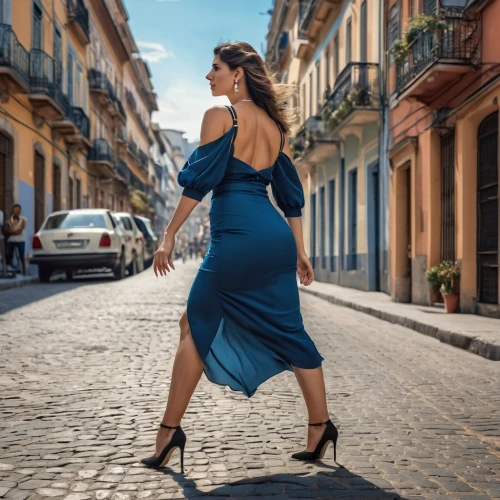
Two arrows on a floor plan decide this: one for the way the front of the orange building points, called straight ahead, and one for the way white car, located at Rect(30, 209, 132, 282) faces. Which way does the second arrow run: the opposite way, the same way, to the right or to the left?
to the right

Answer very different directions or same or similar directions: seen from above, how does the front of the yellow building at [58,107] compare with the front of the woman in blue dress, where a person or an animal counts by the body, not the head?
very different directions

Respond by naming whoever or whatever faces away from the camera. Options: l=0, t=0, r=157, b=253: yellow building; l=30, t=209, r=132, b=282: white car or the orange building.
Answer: the white car

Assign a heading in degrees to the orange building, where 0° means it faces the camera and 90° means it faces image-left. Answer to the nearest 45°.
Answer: approximately 45°

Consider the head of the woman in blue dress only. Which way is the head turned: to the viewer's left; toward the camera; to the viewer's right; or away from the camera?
to the viewer's left

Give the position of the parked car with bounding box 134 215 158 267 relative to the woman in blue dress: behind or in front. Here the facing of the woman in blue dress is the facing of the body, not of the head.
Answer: in front

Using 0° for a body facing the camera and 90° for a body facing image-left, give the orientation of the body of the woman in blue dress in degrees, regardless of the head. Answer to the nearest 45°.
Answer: approximately 135°

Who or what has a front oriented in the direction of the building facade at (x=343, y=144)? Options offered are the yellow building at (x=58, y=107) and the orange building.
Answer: the yellow building

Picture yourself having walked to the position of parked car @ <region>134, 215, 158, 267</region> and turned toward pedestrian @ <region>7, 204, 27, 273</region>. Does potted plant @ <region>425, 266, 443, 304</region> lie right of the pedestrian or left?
left

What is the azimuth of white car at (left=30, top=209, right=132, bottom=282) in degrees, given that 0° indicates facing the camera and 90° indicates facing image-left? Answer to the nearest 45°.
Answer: approximately 180°

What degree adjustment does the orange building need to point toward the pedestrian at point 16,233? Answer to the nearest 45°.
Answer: approximately 45° to its right

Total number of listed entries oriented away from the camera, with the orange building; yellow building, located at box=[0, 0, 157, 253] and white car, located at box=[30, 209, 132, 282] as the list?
1
